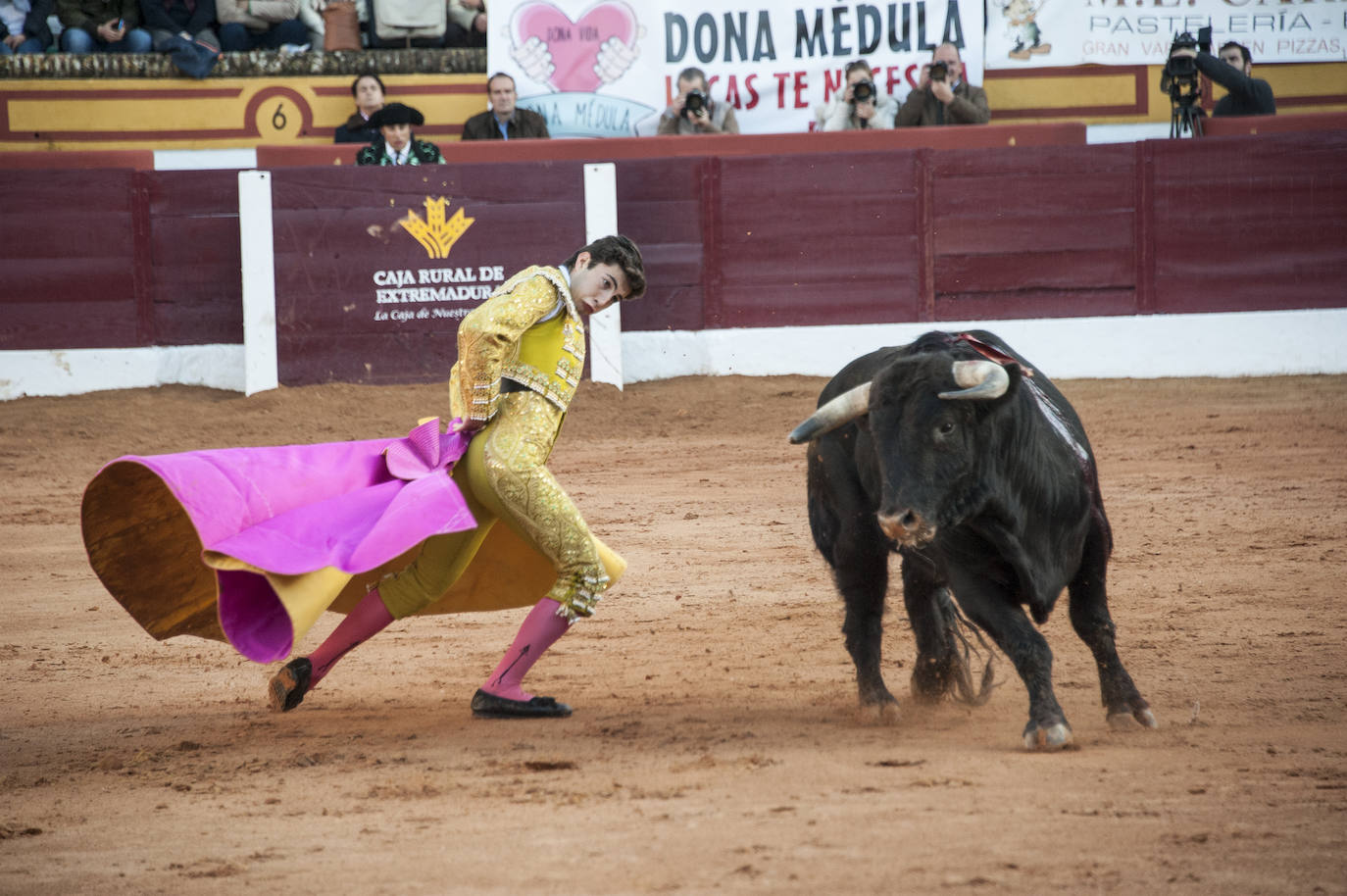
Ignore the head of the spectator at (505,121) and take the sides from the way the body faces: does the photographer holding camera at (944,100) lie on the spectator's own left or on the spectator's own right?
on the spectator's own left

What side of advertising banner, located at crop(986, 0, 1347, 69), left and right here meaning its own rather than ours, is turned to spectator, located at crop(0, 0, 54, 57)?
right

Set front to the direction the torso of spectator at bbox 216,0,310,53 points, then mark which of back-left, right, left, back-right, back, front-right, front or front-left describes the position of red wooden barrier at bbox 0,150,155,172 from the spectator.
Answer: front-right

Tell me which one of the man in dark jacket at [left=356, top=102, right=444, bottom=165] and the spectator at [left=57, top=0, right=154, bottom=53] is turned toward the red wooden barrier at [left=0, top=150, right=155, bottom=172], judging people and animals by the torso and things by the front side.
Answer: the spectator

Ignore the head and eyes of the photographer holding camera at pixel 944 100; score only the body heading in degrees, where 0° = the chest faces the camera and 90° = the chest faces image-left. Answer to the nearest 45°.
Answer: approximately 0°

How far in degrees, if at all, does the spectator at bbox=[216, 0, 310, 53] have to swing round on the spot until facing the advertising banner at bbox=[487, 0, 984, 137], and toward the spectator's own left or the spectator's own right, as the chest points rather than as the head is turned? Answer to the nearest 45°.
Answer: approximately 45° to the spectator's own left

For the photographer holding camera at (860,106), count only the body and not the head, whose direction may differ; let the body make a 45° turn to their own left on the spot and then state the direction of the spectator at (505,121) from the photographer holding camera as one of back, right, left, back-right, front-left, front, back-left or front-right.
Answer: back-right

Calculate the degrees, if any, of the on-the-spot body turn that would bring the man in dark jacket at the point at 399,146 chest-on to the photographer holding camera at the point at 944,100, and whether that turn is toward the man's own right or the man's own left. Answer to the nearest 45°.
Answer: approximately 90° to the man's own left

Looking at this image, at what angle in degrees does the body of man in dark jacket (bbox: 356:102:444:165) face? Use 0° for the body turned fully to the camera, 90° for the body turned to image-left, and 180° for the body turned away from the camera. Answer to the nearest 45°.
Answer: approximately 0°

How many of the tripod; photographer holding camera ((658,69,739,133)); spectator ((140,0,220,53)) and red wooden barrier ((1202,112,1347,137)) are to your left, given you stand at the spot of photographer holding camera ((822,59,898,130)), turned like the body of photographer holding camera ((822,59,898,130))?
2
